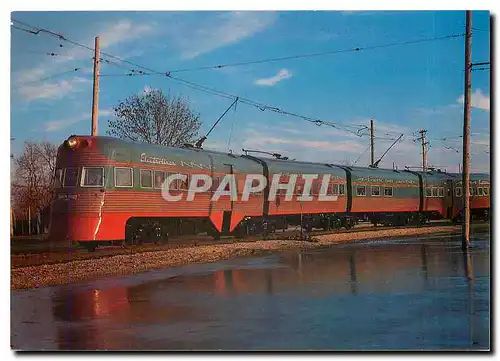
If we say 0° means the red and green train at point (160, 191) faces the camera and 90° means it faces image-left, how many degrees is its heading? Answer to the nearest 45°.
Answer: approximately 45°

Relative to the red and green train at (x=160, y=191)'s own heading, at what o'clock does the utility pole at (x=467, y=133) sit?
The utility pole is roughly at 8 o'clock from the red and green train.

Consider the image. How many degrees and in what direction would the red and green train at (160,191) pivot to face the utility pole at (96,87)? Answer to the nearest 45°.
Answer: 0° — it already faces it
